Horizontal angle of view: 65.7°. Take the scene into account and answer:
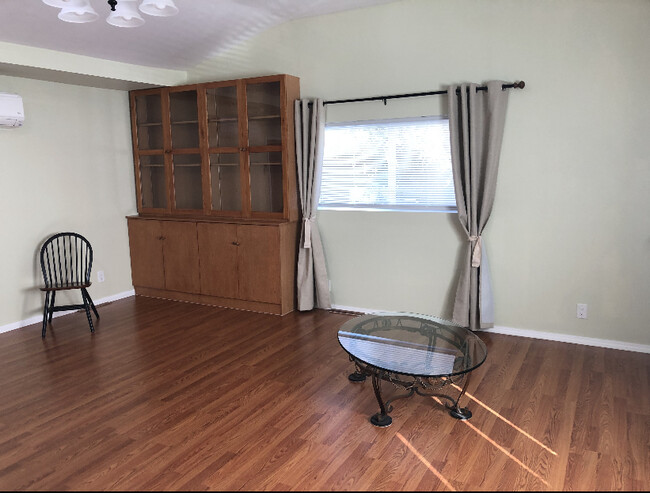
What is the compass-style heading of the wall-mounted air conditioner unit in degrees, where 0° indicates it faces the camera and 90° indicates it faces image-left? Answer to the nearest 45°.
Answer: approximately 315°

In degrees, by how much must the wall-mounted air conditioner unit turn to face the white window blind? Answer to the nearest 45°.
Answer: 0° — it already faces it

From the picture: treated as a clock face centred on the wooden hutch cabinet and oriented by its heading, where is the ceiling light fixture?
The ceiling light fixture is roughly at 11 o'clock from the wooden hutch cabinet.

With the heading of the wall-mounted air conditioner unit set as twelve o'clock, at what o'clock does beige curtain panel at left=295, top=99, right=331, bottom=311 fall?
The beige curtain panel is roughly at 11 o'clock from the wall-mounted air conditioner unit.

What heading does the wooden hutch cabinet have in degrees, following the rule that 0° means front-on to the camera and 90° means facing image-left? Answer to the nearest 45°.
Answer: approximately 45°

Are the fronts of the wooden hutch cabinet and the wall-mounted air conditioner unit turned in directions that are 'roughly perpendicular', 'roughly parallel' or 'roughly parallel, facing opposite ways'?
roughly perpendicular

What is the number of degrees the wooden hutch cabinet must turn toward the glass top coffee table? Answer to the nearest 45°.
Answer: approximately 90° to its left

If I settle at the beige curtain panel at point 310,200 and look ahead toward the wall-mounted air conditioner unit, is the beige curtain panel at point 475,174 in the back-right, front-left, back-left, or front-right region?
back-left

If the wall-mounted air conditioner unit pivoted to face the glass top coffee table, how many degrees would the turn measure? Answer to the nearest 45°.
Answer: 0° — it already faces it
